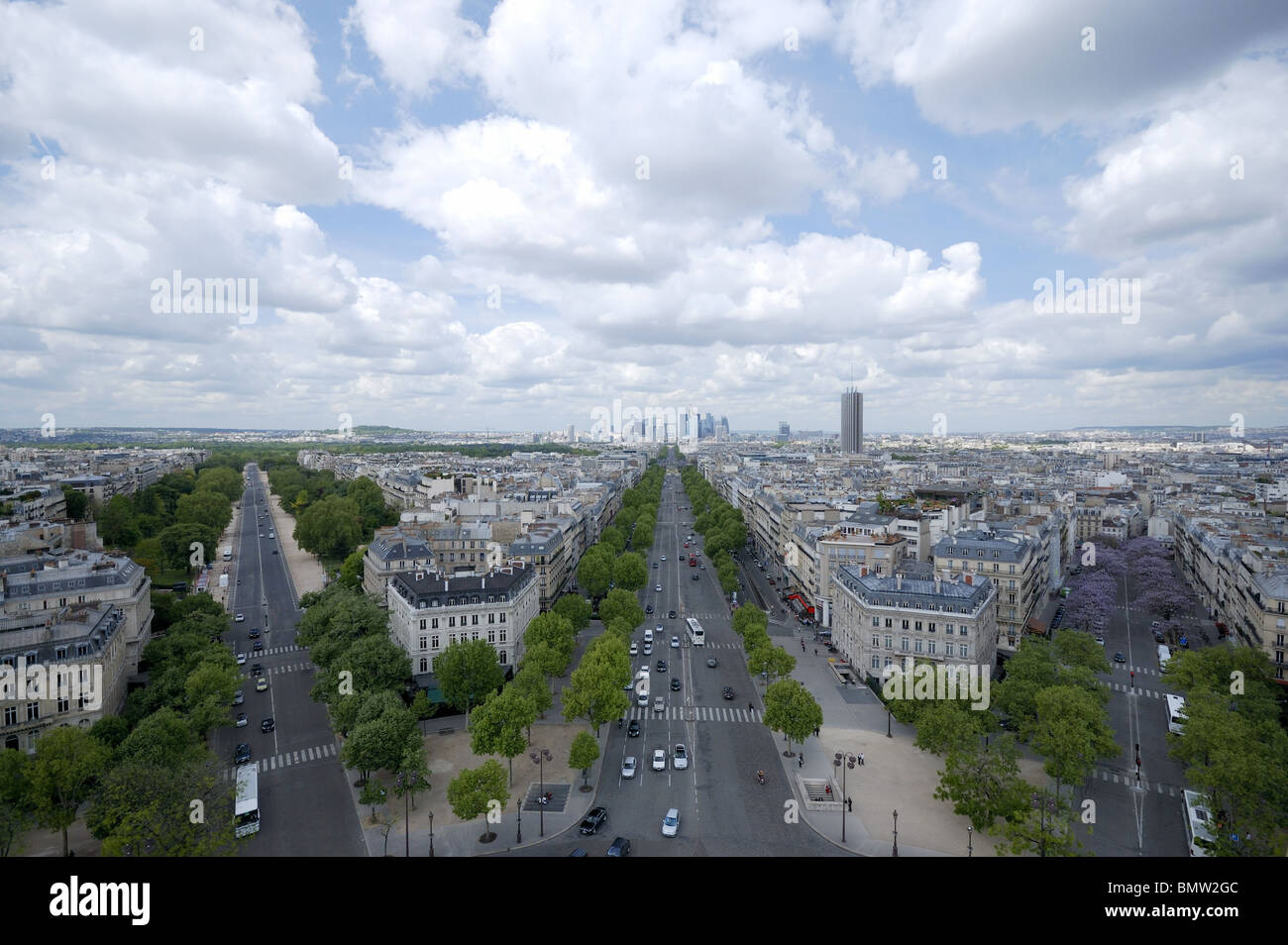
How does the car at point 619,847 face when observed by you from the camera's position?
facing the viewer and to the left of the viewer

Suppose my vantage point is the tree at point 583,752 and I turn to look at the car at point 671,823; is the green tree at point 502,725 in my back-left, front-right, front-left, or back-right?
back-right

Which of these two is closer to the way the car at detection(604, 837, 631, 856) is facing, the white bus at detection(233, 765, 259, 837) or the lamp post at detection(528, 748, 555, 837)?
the white bus

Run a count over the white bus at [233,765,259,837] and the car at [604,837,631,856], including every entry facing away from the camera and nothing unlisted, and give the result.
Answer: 0

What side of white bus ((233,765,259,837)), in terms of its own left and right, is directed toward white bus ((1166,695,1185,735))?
left

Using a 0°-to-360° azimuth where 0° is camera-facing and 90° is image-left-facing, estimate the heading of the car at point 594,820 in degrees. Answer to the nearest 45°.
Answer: approximately 45°

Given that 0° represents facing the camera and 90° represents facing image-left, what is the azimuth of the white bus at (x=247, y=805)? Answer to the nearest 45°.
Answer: approximately 0°

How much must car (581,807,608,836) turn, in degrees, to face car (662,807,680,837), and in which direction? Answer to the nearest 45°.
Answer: approximately 135° to its left
